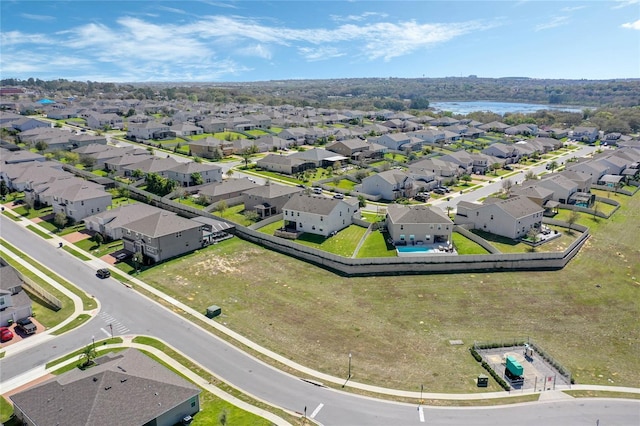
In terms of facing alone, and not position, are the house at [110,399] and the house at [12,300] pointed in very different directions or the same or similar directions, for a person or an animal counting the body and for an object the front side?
very different directions

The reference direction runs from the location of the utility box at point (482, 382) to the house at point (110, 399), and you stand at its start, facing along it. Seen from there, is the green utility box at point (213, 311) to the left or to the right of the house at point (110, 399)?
right

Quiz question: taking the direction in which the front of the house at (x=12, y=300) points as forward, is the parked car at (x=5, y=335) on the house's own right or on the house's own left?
on the house's own right

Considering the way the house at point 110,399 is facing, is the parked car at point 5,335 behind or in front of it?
in front

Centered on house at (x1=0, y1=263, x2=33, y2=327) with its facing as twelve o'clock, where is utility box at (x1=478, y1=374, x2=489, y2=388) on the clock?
The utility box is roughly at 12 o'clock from the house.

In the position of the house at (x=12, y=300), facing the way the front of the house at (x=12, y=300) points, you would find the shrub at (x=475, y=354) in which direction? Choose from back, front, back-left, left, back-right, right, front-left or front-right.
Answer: front

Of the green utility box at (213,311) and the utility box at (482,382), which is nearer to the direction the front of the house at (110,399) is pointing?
the green utility box

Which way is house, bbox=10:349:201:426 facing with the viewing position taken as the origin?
facing away from the viewer and to the left of the viewer

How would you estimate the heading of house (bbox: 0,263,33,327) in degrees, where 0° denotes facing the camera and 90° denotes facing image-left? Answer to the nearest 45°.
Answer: approximately 315°

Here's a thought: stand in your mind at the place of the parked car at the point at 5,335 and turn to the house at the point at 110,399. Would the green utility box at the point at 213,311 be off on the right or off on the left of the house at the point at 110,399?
left

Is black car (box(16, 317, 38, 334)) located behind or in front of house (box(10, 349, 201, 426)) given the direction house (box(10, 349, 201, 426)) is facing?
in front

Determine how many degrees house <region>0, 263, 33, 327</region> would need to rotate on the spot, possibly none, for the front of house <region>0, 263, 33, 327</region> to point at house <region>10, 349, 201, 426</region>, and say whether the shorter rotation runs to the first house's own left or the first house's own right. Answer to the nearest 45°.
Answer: approximately 45° to the first house's own right

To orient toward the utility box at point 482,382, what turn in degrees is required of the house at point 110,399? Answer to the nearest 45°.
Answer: approximately 135° to its right
